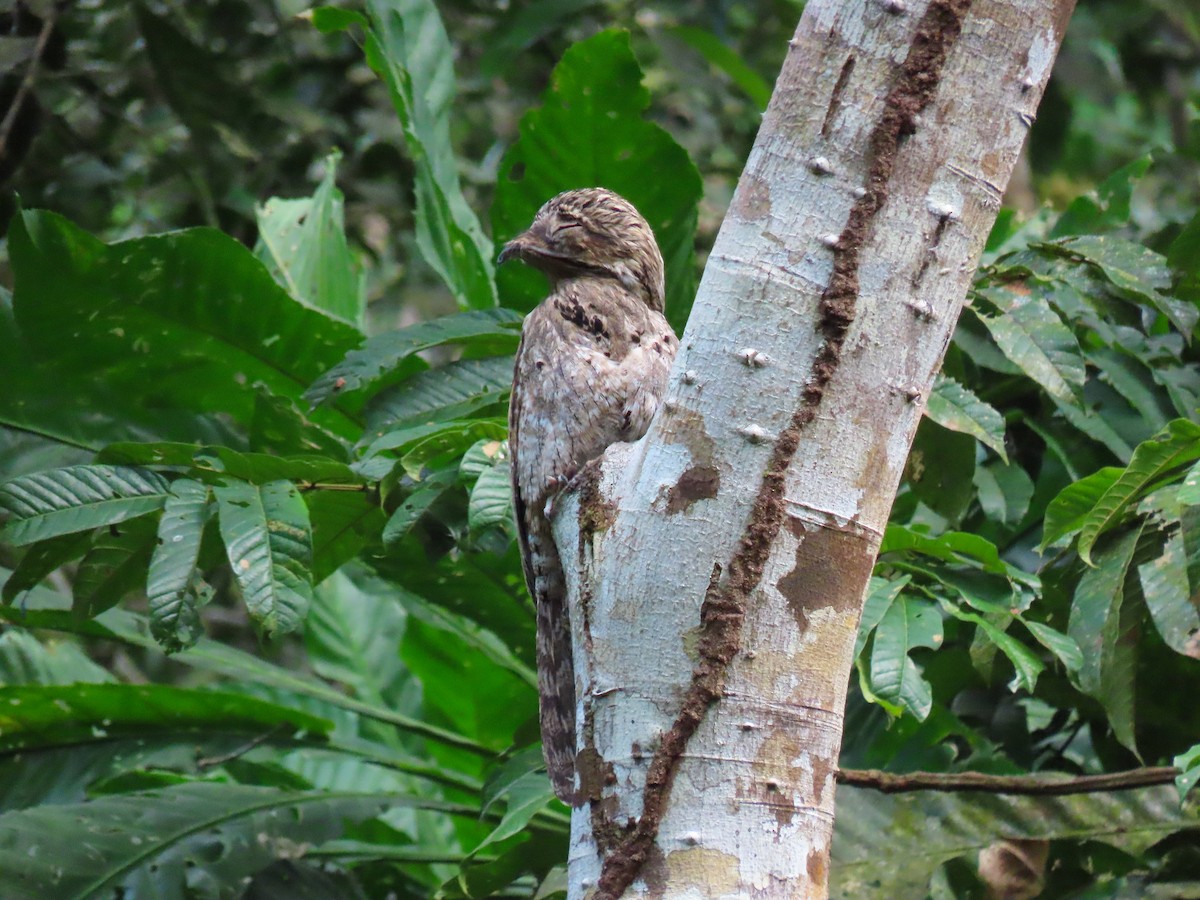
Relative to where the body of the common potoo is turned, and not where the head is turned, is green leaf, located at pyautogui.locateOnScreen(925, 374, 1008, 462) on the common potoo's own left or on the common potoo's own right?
on the common potoo's own left

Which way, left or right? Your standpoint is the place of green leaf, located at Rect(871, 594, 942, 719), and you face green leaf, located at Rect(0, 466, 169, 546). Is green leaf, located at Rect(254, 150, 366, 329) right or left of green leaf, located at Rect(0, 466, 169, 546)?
right
